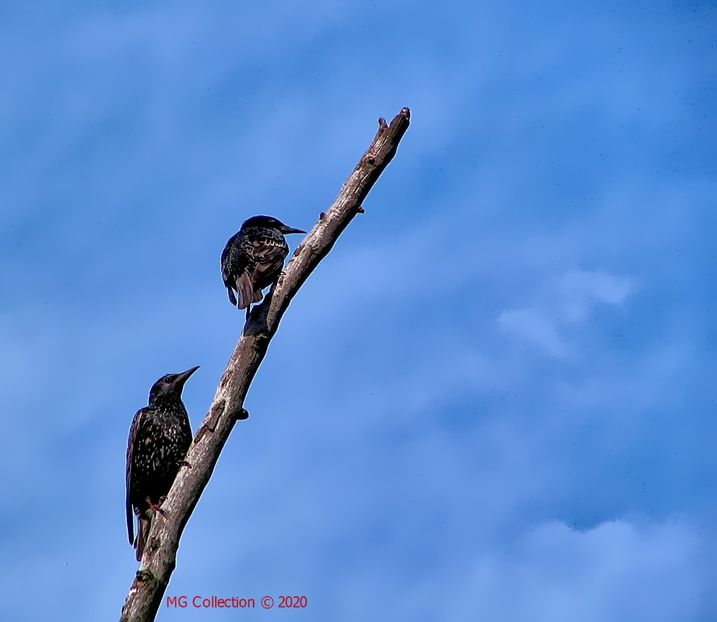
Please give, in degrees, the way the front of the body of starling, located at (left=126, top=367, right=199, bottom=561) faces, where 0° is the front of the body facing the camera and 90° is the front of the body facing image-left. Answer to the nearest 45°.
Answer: approximately 315°
